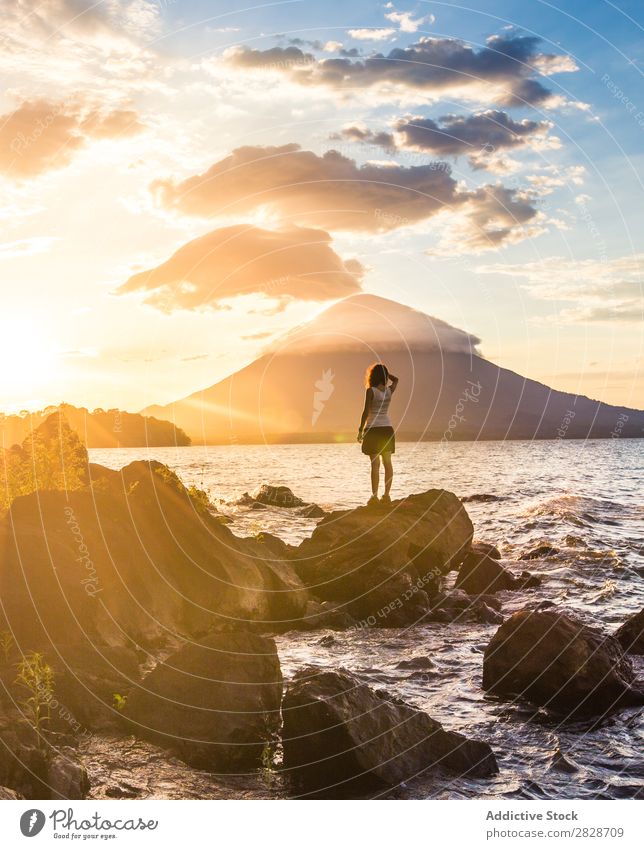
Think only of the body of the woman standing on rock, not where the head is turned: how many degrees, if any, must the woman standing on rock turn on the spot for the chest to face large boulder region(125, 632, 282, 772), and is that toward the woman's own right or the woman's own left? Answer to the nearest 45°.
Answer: approximately 180°

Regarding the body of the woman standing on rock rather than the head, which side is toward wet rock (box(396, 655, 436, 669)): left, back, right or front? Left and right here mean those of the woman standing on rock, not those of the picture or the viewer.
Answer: back

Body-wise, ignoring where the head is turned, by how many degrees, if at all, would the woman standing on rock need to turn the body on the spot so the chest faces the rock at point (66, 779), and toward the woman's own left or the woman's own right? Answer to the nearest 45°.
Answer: approximately 180°

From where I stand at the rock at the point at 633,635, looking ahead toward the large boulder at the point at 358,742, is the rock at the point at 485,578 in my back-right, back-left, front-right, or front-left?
back-right

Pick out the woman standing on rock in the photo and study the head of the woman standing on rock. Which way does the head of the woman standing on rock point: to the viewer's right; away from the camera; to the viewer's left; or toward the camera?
away from the camera

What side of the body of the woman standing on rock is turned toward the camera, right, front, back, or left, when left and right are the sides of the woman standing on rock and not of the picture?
back
